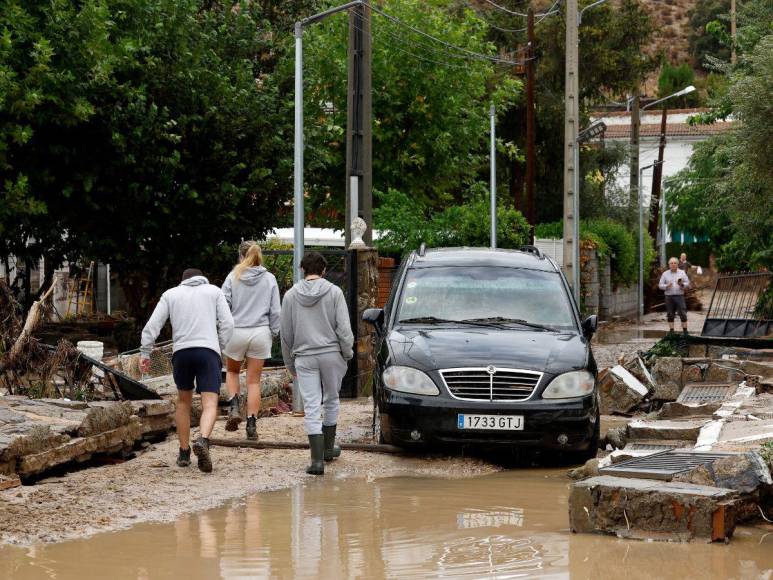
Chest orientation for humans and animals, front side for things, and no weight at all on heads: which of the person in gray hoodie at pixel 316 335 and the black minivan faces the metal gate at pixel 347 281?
the person in gray hoodie

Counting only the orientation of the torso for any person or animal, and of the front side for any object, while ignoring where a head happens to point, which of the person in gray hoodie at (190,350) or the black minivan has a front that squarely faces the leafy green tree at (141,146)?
the person in gray hoodie

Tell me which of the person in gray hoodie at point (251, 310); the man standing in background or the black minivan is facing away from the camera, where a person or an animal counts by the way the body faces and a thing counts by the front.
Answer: the person in gray hoodie

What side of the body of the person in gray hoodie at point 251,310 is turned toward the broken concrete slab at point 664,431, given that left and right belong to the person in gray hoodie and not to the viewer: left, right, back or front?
right

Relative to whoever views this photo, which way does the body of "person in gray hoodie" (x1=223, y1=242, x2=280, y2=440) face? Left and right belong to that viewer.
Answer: facing away from the viewer

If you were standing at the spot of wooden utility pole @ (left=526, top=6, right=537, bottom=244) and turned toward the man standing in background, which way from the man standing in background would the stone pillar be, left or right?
right

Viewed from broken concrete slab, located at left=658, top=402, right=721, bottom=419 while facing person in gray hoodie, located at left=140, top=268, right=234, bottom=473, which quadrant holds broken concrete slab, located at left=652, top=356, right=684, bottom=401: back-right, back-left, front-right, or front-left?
back-right

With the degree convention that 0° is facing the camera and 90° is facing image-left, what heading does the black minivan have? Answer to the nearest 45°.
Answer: approximately 0°

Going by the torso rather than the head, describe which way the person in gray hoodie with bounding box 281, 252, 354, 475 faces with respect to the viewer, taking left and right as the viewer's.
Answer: facing away from the viewer

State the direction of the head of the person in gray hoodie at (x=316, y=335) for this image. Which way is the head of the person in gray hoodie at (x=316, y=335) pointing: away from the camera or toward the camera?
away from the camera

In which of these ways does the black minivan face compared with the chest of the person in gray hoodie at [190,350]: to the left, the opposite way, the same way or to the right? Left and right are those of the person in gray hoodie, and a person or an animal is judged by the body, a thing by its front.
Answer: the opposite way

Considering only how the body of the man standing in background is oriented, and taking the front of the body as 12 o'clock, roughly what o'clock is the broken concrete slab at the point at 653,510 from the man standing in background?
The broken concrete slab is roughly at 12 o'clock from the man standing in background.

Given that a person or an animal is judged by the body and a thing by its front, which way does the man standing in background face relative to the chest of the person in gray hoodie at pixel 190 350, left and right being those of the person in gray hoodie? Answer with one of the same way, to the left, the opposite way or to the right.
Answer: the opposite way

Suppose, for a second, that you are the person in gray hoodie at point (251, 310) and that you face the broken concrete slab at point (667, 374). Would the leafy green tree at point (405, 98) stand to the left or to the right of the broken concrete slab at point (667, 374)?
left

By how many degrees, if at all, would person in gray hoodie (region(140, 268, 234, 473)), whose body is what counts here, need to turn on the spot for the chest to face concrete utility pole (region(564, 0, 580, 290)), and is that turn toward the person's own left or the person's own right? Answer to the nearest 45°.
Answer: approximately 45° to the person's own right
